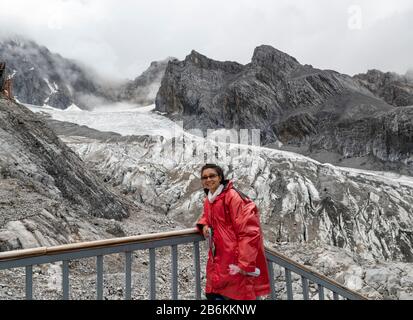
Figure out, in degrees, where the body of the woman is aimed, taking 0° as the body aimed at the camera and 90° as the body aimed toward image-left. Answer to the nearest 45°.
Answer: approximately 45°
